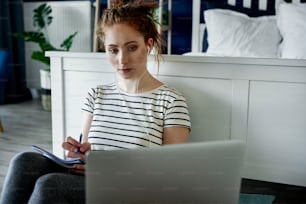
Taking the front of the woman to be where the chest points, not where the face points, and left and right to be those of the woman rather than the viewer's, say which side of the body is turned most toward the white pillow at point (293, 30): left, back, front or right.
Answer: back

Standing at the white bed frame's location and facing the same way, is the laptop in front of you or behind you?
in front

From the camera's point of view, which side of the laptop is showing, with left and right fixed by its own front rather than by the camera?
back

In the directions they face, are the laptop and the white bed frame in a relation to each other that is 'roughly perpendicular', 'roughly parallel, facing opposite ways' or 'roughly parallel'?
roughly parallel, facing opposite ways

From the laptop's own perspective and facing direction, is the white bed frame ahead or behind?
ahead

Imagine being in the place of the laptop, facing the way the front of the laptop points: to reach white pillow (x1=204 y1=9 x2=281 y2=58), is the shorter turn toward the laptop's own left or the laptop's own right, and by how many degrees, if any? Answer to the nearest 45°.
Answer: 0° — it already faces it

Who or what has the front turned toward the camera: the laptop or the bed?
the bed

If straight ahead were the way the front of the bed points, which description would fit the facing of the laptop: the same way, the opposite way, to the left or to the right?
the opposite way

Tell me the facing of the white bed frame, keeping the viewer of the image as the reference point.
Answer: facing the viewer

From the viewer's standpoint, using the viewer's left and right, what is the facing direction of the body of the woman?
facing the viewer and to the left of the viewer

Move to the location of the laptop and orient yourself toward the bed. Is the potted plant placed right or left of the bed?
left

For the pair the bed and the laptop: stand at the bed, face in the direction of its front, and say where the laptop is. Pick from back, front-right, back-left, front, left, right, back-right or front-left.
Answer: front

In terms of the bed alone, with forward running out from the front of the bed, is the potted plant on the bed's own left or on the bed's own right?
on the bed's own right

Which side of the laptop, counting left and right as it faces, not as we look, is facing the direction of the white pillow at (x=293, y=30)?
front

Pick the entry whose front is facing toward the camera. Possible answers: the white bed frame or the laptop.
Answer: the white bed frame
